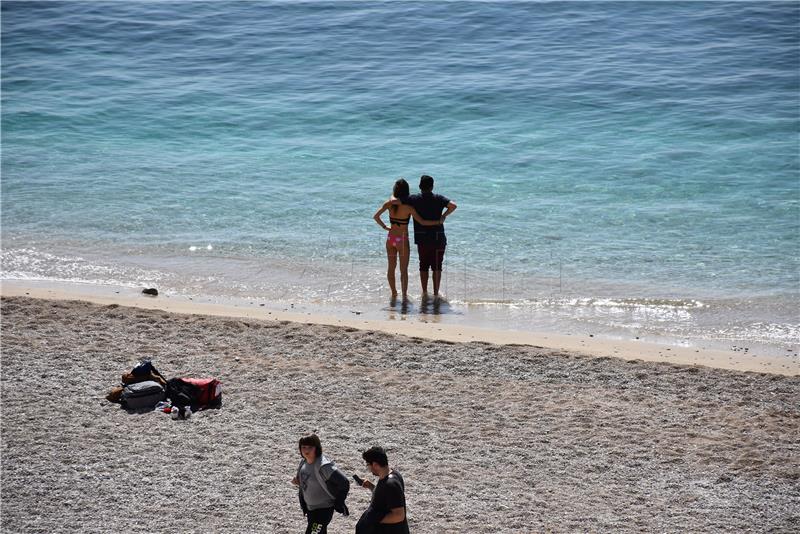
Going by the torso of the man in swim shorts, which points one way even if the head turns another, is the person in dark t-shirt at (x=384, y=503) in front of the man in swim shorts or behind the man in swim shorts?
behind

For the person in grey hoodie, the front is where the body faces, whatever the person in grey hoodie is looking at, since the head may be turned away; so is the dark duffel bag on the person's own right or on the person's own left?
on the person's own right

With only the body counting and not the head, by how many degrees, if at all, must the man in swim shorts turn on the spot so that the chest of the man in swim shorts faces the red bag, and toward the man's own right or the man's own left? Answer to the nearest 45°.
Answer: approximately 135° to the man's own left

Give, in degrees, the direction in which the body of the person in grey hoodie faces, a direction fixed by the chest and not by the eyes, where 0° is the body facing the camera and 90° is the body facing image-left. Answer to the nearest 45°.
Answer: approximately 45°

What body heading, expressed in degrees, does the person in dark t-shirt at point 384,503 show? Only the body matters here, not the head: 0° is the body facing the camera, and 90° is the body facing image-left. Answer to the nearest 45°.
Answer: approximately 90°

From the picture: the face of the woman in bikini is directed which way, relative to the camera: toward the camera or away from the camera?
away from the camera

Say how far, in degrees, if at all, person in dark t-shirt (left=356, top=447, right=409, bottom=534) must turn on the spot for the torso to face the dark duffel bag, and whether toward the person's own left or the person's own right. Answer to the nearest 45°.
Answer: approximately 45° to the person's own right

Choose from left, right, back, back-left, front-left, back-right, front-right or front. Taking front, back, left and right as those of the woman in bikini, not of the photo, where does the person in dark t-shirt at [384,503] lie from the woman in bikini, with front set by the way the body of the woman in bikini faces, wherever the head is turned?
back

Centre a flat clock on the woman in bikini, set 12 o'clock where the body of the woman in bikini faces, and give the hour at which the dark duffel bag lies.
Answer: The dark duffel bag is roughly at 7 o'clock from the woman in bikini.

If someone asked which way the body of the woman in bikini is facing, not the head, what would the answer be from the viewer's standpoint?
away from the camera

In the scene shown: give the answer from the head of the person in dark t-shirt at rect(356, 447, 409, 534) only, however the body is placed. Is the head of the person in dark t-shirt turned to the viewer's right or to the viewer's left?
to the viewer's left
